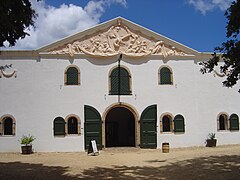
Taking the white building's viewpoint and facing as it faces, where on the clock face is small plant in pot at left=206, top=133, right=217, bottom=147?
The small plant in pot is roughly at 9 o'clock from the white building.

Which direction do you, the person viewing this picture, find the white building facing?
facing the viewer
